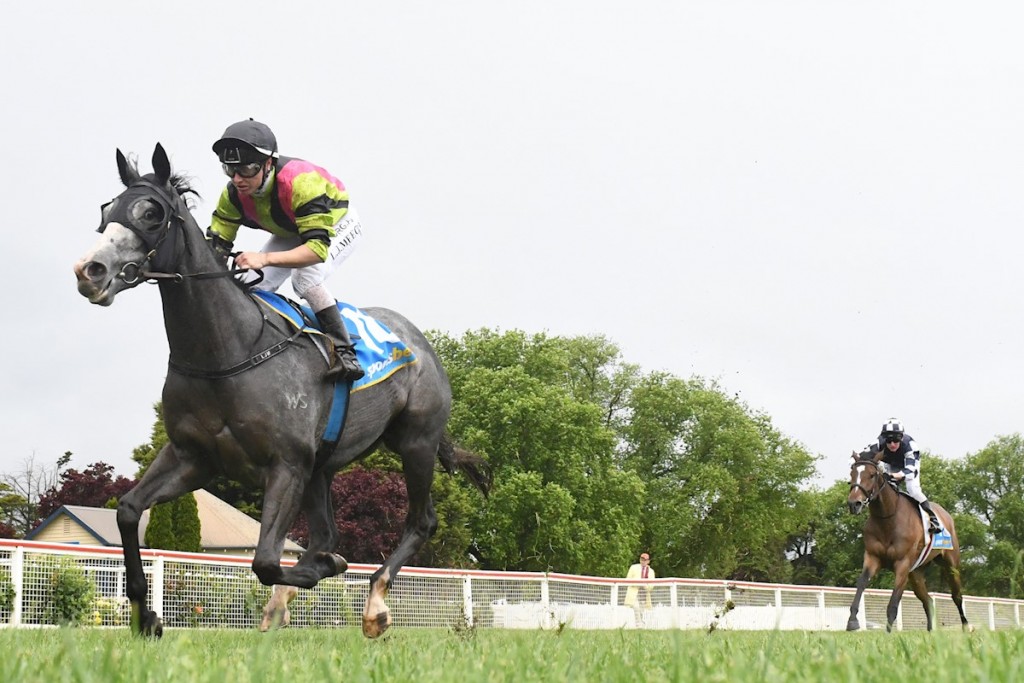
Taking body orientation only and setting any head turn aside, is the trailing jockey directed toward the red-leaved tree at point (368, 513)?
no

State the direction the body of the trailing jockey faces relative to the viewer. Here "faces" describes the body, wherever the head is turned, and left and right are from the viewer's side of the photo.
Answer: facing the viewer and to the left of the viewer

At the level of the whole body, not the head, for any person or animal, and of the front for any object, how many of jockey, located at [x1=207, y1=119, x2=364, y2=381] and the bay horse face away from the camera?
0

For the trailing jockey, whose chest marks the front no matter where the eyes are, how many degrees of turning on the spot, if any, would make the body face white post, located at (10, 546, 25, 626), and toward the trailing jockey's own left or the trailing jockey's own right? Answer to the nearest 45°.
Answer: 0° — they already face it

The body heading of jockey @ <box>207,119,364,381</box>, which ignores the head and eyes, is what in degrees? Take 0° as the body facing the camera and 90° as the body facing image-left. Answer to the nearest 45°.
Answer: approximately 45°

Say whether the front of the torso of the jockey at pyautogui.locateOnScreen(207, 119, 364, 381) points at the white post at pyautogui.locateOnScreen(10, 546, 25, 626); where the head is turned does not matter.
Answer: no

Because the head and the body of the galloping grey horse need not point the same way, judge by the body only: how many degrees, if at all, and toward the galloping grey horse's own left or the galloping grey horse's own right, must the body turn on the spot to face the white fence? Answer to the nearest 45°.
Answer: approximately 135° to the galloping grey horse's own right

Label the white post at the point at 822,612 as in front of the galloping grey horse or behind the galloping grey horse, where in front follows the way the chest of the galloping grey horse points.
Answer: behind

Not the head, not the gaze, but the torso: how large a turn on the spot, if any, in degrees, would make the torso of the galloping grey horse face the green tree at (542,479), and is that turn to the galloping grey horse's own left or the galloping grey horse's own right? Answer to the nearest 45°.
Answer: approximately 135° to the galloping grey horse's own right

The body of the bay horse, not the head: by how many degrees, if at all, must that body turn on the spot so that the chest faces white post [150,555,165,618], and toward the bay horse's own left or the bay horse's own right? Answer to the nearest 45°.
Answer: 0° — it already faces it

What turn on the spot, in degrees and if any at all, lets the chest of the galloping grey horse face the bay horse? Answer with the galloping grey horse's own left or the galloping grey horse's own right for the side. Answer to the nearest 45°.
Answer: approximately 180°

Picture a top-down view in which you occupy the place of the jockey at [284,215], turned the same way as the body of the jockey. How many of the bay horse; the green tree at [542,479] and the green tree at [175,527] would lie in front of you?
0
